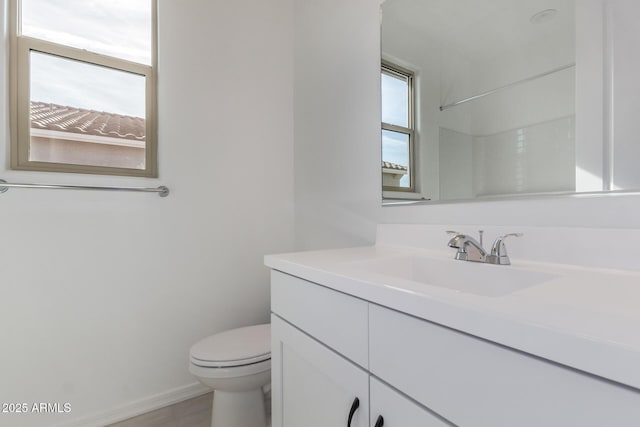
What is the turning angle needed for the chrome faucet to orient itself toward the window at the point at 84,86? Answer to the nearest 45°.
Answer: approximately 45° to its right

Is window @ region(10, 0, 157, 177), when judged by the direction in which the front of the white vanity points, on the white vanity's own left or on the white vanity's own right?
on the white vanity's own right

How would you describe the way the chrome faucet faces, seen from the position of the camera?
facing the viewer and to the left of the viewer

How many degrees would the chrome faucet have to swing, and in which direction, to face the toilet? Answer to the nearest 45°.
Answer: approximately 45° to its right
